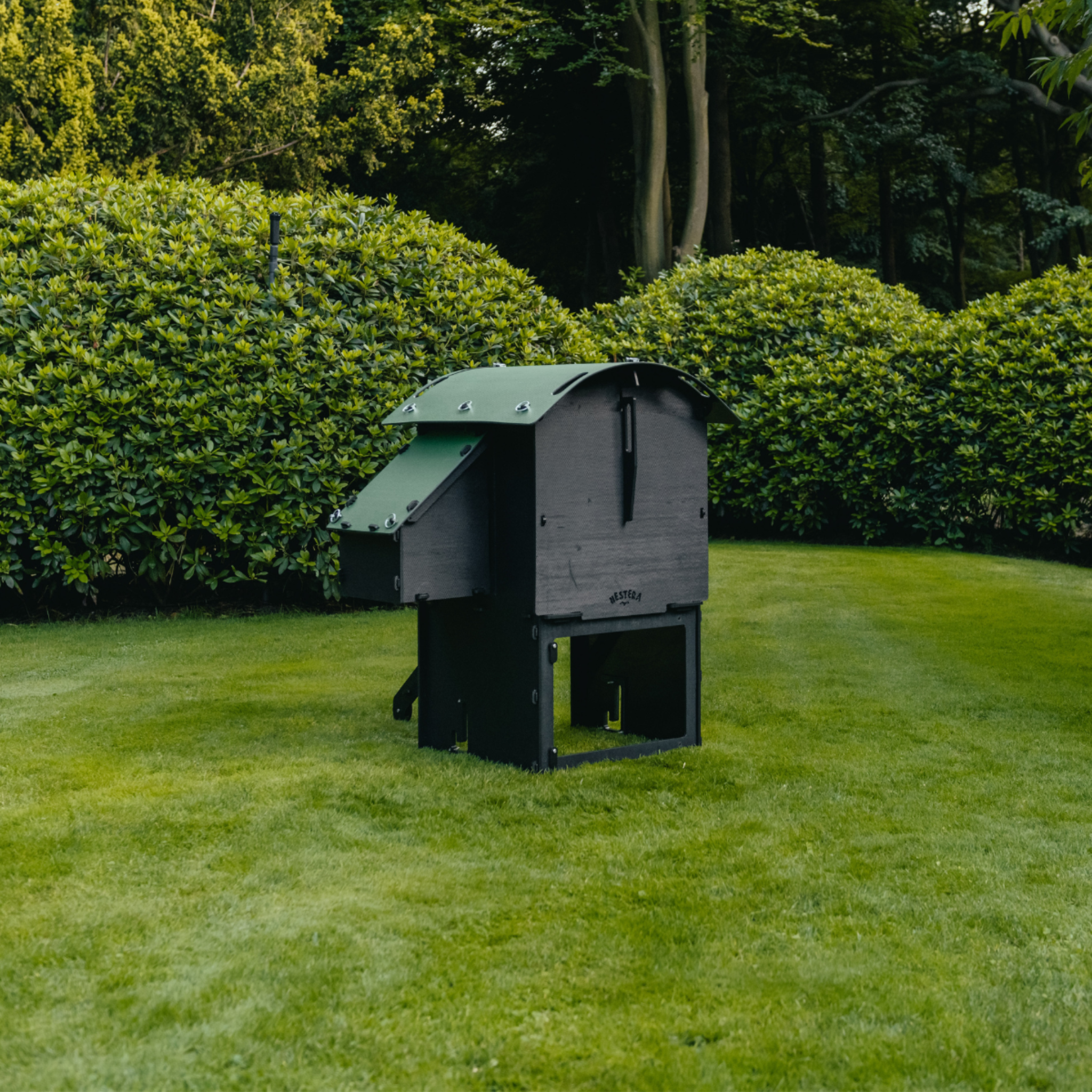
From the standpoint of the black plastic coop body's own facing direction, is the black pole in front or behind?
behind

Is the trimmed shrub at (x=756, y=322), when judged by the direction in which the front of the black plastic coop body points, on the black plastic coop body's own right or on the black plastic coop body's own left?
on the black plastic coop body's own left

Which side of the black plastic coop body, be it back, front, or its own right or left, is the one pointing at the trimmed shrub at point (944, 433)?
left

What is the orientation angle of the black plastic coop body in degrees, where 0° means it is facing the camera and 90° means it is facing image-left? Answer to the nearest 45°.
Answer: approximately 315°

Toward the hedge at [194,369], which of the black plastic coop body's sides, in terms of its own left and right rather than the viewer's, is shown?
back
